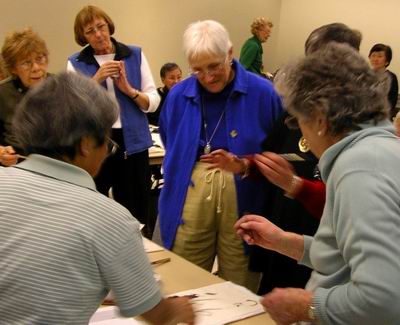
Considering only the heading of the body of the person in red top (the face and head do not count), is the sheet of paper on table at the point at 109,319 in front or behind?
in front

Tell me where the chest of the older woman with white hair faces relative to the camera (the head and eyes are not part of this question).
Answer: toward the camera

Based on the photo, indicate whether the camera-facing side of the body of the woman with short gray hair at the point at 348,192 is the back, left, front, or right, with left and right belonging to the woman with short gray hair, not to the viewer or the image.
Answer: left

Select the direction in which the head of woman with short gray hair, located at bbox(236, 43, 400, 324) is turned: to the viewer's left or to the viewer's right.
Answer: to the viewer's left

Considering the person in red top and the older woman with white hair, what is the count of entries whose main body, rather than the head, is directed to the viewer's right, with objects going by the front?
0

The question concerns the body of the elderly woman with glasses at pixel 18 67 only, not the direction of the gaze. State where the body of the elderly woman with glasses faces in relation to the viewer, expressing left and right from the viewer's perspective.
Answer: facing the viewer and to the right of the viewer

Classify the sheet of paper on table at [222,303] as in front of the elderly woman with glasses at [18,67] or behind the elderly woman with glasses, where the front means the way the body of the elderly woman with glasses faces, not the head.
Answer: in front

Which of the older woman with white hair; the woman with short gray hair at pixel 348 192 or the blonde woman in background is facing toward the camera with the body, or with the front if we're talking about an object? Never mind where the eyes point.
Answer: the older woman with white hair

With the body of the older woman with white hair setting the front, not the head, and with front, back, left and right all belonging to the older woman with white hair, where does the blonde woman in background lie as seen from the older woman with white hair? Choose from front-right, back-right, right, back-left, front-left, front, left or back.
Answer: back
